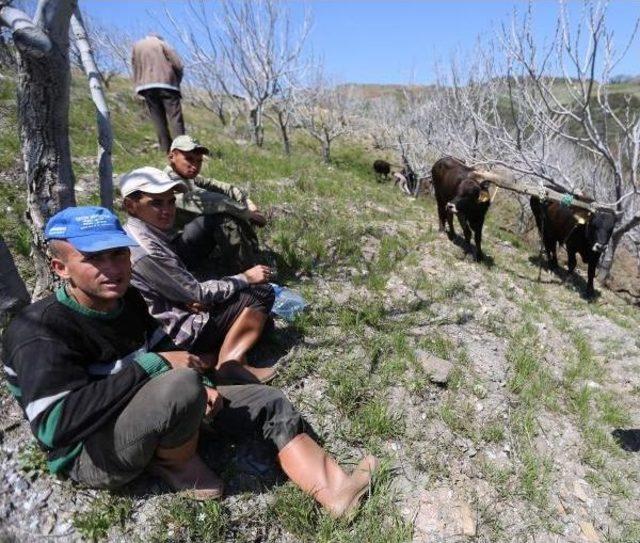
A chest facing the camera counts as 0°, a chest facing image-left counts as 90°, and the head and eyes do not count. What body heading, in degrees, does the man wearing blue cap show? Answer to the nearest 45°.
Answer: approximately 315°

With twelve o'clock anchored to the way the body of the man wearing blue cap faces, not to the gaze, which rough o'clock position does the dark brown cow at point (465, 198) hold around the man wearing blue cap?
The dark brown cow is roughly at 9 o'clock from the man wearing blue cap.

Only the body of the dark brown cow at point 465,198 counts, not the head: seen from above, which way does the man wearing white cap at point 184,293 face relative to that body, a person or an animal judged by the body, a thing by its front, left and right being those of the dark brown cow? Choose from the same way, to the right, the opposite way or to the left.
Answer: to the left

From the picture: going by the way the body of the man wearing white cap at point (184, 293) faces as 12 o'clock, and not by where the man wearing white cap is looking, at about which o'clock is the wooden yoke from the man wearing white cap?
The wooden yoke is roughly at 11 o'clock from the man wearing white cap.

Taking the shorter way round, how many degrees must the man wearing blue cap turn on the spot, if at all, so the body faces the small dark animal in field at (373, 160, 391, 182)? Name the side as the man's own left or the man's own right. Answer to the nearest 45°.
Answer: approximately 90° to the man's own left

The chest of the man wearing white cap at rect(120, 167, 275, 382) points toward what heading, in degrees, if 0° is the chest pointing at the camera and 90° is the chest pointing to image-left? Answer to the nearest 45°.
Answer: approximately 270°

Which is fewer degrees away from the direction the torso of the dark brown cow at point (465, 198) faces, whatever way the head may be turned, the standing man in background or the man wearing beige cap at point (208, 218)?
the man wearing beige cap

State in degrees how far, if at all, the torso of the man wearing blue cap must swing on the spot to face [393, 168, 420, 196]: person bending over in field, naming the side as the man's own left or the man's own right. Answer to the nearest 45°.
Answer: approximately 90° to the man's own left

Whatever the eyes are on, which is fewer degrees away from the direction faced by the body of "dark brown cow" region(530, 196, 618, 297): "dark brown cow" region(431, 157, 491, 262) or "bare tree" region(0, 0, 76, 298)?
the bare tree

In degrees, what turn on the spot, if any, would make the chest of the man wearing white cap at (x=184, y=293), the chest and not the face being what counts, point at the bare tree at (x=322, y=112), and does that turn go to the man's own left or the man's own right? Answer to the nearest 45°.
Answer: approximately 90° to the man's own left

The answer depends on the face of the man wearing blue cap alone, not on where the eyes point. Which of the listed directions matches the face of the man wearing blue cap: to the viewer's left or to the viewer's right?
to the viewer's right
